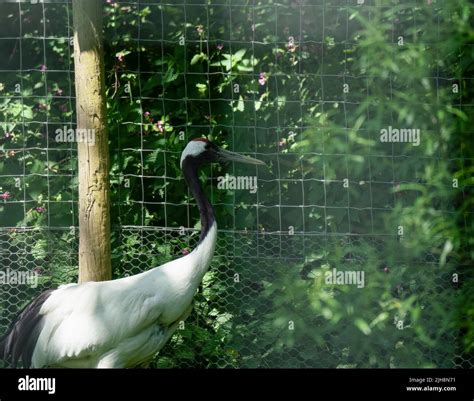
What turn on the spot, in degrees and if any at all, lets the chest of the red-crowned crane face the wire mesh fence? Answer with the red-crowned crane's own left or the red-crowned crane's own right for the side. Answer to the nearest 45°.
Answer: approximately 45° to the red-crowned crane's own left

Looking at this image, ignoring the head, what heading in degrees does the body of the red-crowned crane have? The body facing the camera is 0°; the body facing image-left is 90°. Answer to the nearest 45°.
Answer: approximately 270°
